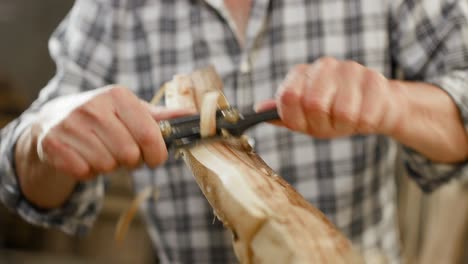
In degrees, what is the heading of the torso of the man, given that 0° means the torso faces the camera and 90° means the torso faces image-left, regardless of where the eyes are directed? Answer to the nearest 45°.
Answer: approximately 0°
